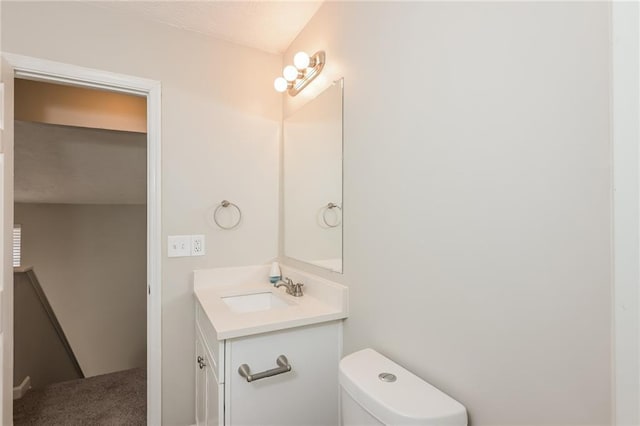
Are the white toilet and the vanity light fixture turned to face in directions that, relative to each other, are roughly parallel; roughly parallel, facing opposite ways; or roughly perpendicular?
roughly parallel

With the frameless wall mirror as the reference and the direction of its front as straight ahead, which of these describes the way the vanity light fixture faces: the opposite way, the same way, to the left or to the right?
the same way

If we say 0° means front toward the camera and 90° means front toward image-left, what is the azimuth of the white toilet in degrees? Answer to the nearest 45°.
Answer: approximately 45°

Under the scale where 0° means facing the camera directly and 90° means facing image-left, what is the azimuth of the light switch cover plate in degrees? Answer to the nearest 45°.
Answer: approximately 0°

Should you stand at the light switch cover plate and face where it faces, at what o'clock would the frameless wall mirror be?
The frameless wall mirror is roughly at 10 o'clock from the light switch cover plate.

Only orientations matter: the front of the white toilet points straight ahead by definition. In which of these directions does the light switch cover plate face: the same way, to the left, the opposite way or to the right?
to the left

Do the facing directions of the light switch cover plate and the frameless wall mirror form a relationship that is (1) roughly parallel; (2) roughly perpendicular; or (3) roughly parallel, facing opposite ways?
roughly perpendicular

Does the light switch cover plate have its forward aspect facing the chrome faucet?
no

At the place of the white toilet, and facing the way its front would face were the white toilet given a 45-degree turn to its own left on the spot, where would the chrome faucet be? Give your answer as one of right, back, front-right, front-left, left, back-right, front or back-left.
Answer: back-right

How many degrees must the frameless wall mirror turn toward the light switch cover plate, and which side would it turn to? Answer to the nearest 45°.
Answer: approximately 45° to its right
